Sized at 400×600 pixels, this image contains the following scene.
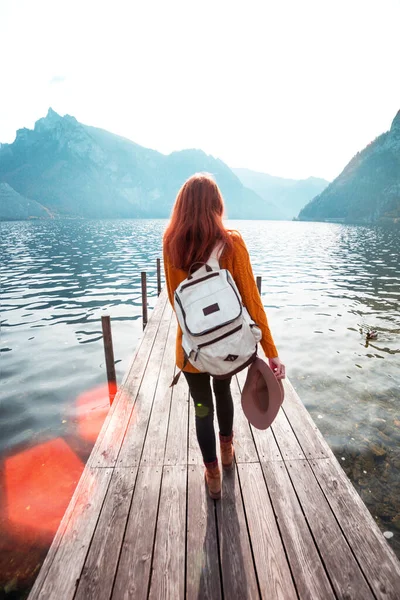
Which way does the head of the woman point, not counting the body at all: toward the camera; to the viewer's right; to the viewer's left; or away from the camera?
away from the camera

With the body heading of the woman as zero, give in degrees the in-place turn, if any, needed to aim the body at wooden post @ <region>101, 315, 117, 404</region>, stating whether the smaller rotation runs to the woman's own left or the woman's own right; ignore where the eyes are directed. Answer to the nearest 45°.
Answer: approximately 45° to the woman's own left

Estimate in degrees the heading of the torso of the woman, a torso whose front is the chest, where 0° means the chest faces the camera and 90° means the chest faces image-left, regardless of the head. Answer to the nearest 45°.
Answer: approximately 180°
